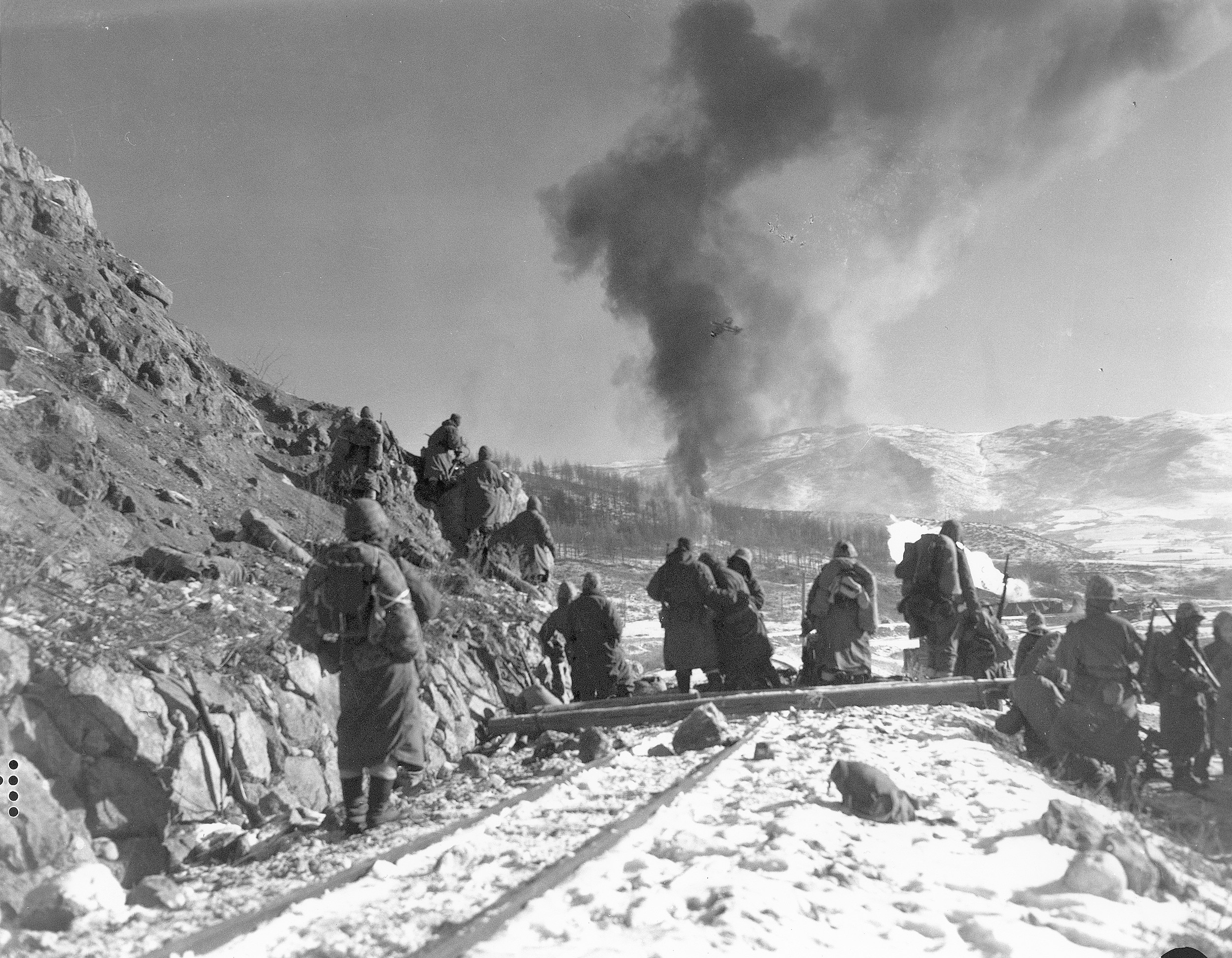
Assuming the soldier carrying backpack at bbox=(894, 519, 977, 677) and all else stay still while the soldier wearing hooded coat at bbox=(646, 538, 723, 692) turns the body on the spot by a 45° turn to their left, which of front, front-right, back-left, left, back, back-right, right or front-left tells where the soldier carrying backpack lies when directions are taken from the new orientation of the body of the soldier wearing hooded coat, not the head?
back-right

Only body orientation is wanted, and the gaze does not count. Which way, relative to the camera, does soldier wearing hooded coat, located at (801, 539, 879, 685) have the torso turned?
away from the camera

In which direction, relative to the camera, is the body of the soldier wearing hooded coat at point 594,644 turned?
away from the camera

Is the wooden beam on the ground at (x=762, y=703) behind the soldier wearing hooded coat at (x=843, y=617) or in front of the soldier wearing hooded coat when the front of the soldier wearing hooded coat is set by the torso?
behind

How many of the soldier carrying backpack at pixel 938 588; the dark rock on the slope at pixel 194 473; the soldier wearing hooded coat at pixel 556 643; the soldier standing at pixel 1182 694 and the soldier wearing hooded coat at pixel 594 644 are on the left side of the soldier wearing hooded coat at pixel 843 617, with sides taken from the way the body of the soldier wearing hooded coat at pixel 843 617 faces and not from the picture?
3

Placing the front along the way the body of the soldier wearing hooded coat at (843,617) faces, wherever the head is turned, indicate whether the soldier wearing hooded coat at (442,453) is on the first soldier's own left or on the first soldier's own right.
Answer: on the first soldier's own left

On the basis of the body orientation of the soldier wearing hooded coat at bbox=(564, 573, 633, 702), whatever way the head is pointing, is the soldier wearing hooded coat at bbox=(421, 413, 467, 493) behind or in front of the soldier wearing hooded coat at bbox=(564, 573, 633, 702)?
in front

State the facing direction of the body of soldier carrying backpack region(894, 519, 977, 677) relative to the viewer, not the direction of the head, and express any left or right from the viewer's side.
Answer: facing away from the viewer and to the right of the viewer

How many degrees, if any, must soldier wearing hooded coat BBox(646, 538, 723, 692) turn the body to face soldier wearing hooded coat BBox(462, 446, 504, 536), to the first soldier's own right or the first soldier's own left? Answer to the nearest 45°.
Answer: approximately 45° to the first soldier's own left

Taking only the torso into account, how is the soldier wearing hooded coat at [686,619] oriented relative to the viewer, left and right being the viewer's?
facing away from the viewer

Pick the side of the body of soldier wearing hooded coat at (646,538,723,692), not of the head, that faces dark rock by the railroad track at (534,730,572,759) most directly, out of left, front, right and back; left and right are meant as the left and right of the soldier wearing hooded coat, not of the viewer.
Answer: back

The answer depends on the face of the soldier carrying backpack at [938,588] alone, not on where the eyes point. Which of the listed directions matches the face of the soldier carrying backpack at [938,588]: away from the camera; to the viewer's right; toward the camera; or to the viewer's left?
away from the camera

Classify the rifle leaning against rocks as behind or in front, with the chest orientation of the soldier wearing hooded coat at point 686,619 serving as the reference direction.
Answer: behind

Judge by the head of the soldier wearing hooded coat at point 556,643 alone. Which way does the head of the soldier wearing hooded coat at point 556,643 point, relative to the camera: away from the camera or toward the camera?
away from the camera

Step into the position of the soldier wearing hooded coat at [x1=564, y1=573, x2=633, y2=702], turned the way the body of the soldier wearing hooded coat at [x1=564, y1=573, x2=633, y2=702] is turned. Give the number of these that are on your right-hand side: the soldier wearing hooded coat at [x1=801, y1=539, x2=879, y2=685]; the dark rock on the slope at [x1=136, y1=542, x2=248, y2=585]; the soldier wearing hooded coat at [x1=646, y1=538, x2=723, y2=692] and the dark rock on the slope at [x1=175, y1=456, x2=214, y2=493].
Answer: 2
